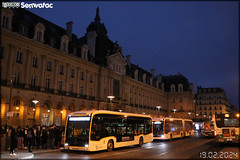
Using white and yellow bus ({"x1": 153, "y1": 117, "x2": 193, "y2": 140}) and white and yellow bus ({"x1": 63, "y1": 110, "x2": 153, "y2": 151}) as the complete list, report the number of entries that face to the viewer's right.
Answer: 0

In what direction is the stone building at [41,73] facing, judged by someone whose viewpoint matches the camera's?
facing the viewer and to the right of the viewer

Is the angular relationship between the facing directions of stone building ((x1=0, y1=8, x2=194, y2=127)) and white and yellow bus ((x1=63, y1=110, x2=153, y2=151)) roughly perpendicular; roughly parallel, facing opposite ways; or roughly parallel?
roughly perpendicular

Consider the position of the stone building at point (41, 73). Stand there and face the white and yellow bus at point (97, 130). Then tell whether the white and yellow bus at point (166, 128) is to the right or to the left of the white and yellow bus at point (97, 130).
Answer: left

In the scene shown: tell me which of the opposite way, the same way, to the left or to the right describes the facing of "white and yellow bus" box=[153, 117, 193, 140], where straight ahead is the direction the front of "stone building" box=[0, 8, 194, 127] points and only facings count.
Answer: to the right

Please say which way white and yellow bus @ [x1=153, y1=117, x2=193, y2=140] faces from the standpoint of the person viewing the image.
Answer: facing the viewer and to the left of the viewer

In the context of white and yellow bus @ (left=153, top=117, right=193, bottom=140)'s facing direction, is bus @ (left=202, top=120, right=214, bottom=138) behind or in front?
behind

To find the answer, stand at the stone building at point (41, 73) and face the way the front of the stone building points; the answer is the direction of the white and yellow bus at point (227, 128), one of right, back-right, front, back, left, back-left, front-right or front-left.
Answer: front
